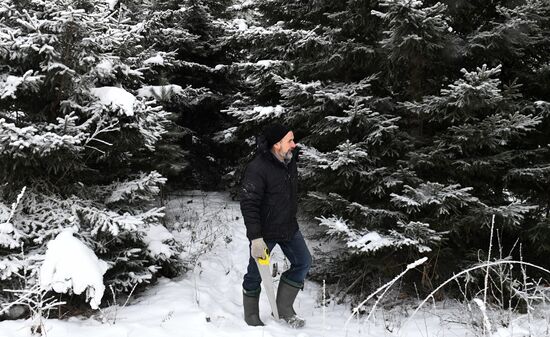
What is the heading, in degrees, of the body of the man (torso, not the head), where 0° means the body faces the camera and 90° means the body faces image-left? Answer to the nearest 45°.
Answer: approximately 315°

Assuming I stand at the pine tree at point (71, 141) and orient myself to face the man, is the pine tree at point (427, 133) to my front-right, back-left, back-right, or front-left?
front-left

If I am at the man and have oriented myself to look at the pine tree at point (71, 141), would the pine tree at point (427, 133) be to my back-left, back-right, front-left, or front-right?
back-right

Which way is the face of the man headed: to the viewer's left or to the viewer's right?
to the viewer's right

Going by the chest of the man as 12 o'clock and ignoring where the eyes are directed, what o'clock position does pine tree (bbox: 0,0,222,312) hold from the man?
The pine tree is roughly at 5 o'clock from the man.
